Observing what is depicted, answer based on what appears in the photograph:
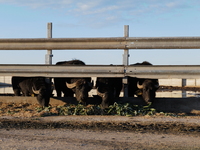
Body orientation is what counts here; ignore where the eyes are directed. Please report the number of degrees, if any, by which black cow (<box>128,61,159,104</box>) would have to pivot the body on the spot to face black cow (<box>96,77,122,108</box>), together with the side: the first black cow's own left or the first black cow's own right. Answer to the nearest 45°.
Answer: approximately 135° to the first black cow's own right

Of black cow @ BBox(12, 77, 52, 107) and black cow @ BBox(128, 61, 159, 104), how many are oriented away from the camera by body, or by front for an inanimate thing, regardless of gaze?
0

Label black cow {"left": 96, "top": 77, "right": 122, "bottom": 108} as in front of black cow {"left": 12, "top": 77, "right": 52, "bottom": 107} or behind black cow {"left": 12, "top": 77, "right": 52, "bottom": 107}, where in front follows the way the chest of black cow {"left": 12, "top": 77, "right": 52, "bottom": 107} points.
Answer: in front

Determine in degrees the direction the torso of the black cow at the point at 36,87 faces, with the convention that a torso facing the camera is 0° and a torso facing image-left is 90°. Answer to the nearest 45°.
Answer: approximately 315°

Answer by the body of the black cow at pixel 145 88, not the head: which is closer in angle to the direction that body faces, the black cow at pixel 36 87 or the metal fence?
the metal fence

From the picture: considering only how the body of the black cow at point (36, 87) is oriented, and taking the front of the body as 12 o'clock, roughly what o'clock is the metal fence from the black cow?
The metal fence is roughly at 12 o'clock from the black cow.

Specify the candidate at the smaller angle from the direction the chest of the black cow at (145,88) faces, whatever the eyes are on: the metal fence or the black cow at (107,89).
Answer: the metal fence

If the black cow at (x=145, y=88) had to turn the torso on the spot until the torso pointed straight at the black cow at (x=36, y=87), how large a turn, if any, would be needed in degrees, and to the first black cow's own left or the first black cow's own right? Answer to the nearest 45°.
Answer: approximately 135° to the first black cow's own right

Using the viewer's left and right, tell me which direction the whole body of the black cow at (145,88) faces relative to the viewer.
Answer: facing the viewer and to the right of the viewer

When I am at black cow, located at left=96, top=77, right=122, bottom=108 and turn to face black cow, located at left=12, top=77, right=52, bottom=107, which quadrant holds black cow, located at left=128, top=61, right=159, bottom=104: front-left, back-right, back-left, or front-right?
back-right
